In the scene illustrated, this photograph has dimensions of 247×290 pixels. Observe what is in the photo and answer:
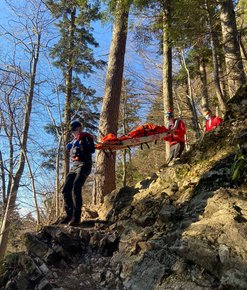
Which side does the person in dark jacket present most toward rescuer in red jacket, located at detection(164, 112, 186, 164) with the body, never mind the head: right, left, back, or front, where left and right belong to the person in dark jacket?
back

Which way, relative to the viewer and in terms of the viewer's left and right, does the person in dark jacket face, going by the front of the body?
facing the viewer and to the left of the viewer

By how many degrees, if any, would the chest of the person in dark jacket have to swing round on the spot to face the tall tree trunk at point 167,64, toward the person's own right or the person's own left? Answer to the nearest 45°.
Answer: approximately 180°

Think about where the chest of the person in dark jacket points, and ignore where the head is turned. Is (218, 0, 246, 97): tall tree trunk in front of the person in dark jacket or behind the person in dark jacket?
behind

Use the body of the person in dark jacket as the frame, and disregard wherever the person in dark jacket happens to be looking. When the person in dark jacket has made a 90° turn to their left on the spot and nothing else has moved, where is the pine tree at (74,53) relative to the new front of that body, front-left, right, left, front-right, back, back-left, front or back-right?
back-left
